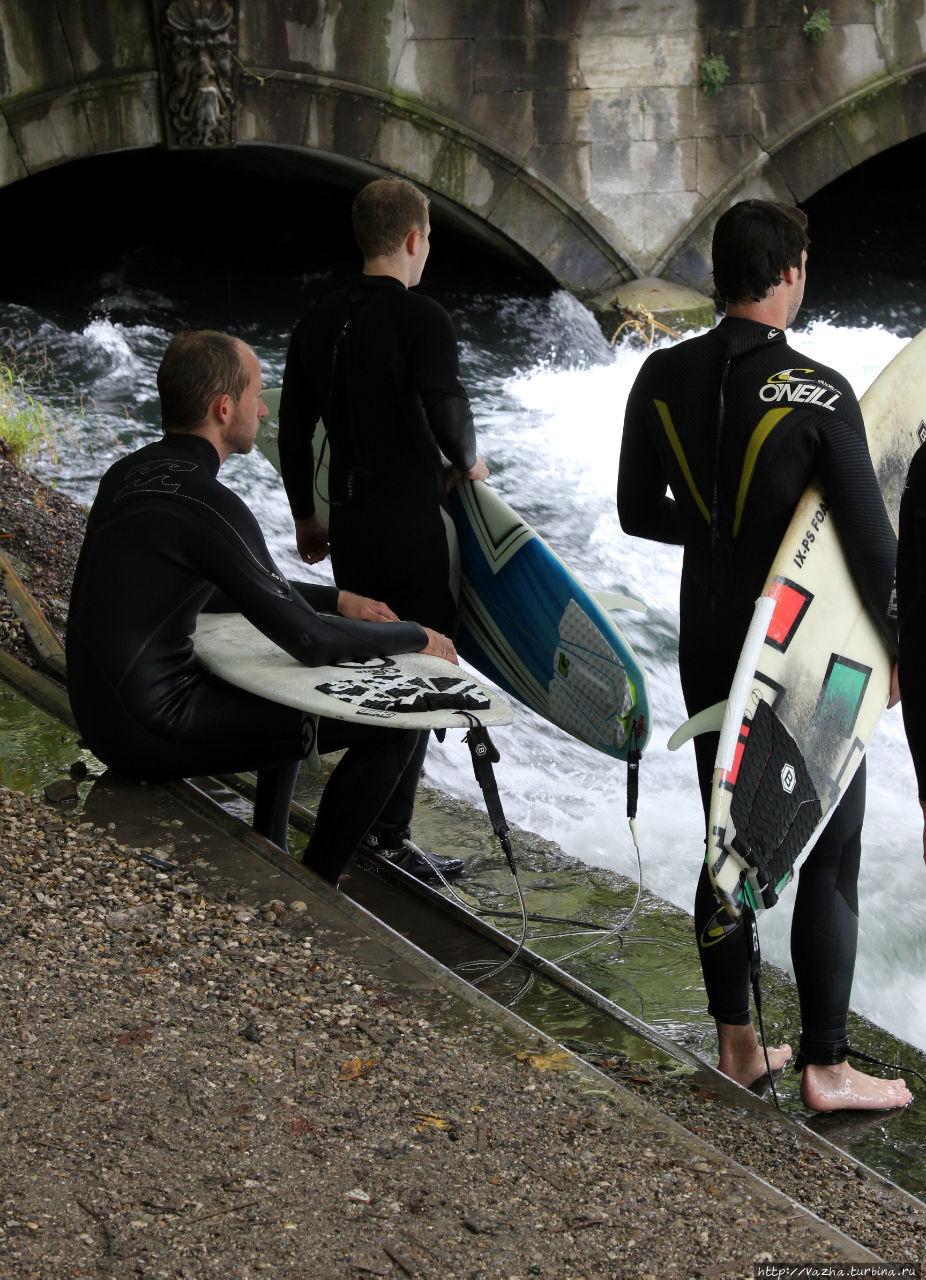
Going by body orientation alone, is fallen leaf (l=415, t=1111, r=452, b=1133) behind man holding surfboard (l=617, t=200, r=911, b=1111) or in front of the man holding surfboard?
behind

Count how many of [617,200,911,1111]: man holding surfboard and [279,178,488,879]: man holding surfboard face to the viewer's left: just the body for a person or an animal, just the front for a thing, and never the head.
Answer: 0

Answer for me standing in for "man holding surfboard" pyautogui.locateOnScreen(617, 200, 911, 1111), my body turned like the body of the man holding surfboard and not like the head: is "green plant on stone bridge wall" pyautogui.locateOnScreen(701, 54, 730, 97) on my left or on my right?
on my left

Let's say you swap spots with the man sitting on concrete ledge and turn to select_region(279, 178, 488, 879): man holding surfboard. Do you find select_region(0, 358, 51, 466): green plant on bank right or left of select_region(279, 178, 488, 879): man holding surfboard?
left

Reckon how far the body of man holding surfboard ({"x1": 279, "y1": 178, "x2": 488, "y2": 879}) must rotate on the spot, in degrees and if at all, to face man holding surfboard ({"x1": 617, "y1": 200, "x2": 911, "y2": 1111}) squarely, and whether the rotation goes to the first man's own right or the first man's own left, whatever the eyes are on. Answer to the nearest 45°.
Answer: approximately 90° to the first man's own right

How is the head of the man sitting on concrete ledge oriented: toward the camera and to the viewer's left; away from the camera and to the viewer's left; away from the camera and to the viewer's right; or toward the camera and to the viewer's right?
away from the camera and to the viewer's right

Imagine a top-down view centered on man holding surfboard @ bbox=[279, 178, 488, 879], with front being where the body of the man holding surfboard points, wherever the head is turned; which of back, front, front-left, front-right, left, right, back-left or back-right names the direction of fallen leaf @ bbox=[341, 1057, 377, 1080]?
back-right

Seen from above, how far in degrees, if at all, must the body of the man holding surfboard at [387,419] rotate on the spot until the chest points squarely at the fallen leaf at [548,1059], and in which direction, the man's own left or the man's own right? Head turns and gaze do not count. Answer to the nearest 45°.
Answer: approximately 135° to the man's own right

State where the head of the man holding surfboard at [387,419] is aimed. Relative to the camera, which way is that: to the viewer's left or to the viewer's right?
to the viewer's right

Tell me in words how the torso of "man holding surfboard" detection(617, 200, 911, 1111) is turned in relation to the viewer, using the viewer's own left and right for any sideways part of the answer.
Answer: facing away from the viewer and to the right of the viewer

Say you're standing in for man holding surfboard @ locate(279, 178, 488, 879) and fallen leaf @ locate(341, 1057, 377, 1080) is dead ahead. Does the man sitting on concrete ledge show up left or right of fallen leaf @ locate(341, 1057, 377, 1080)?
right

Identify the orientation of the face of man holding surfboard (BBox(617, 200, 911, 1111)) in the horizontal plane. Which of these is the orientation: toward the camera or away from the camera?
away from the camera

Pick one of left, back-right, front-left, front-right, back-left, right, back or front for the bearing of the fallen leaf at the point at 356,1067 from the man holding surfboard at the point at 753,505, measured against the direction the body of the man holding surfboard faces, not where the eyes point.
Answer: back

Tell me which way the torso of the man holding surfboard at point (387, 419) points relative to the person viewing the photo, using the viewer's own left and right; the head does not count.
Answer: facing away from the viewer and to the right of the viewer
